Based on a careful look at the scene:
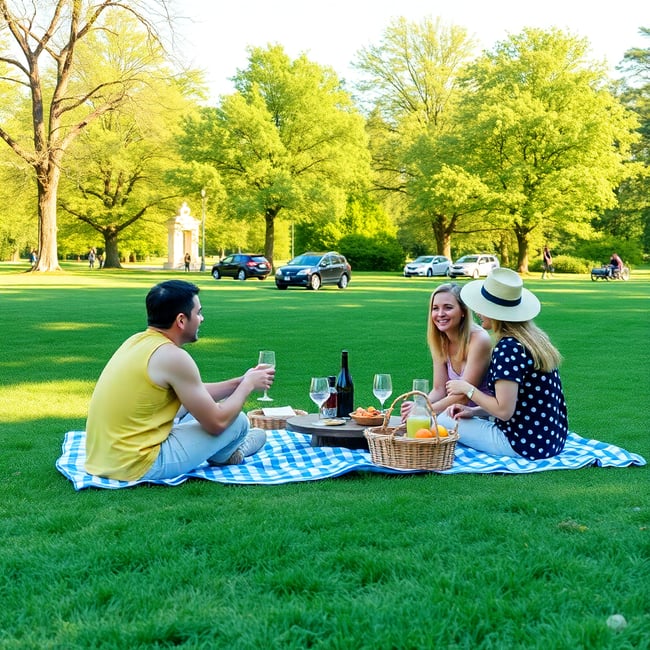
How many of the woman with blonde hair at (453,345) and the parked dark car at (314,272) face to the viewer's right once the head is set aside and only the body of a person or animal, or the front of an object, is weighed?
0

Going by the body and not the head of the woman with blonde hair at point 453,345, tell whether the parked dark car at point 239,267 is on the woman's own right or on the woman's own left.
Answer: on the woman's own right

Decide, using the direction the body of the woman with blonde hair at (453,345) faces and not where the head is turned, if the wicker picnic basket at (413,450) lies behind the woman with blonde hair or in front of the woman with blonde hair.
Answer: in front

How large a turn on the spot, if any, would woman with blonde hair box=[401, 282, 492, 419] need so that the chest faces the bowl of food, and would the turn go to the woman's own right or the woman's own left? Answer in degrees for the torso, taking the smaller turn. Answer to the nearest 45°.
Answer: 0° — they already face it

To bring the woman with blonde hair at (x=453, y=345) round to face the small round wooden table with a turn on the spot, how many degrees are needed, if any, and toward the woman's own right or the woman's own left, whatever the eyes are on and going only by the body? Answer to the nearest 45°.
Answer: approximately 45° to the woman's own right

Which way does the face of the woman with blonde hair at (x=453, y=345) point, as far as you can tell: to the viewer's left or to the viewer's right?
to the viewer's left

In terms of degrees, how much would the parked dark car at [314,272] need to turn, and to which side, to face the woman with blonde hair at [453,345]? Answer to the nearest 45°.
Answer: approximately 45° to its left

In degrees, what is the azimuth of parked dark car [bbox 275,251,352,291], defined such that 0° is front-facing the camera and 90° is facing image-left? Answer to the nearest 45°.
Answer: approximately 45°

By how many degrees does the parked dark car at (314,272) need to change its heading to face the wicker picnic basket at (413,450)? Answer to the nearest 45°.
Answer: approximately 45° to its left
